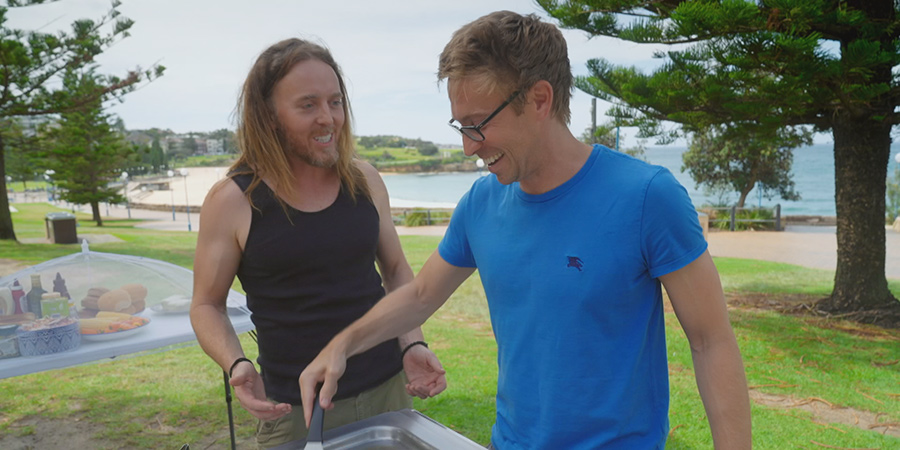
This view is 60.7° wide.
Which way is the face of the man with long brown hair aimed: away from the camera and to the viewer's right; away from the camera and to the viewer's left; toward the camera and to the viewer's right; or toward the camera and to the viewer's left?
toward the camera and to the viewer's right

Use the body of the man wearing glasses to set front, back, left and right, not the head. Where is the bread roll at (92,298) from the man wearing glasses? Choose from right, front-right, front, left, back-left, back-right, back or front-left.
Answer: right

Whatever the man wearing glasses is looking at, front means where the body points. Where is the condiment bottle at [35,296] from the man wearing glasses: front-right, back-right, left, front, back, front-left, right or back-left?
right

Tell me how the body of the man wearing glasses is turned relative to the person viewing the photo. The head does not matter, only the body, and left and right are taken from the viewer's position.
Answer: facing the viewer and to the left of the viewer

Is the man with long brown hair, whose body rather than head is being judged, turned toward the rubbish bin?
no

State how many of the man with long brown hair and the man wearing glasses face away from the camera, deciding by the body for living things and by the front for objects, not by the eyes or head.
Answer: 0

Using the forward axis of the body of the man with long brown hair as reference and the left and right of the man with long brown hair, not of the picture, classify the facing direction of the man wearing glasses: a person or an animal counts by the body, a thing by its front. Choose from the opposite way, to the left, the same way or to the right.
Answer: to the right

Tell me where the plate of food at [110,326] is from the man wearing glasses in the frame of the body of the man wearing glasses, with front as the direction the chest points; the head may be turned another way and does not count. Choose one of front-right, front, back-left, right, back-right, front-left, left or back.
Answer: right

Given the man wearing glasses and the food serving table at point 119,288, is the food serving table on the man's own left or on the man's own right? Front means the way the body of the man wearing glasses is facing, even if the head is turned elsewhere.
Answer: on the man's own right

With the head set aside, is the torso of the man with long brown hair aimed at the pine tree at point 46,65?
no

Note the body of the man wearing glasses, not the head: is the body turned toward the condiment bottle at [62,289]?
no

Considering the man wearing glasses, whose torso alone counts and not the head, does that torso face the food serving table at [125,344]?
no
